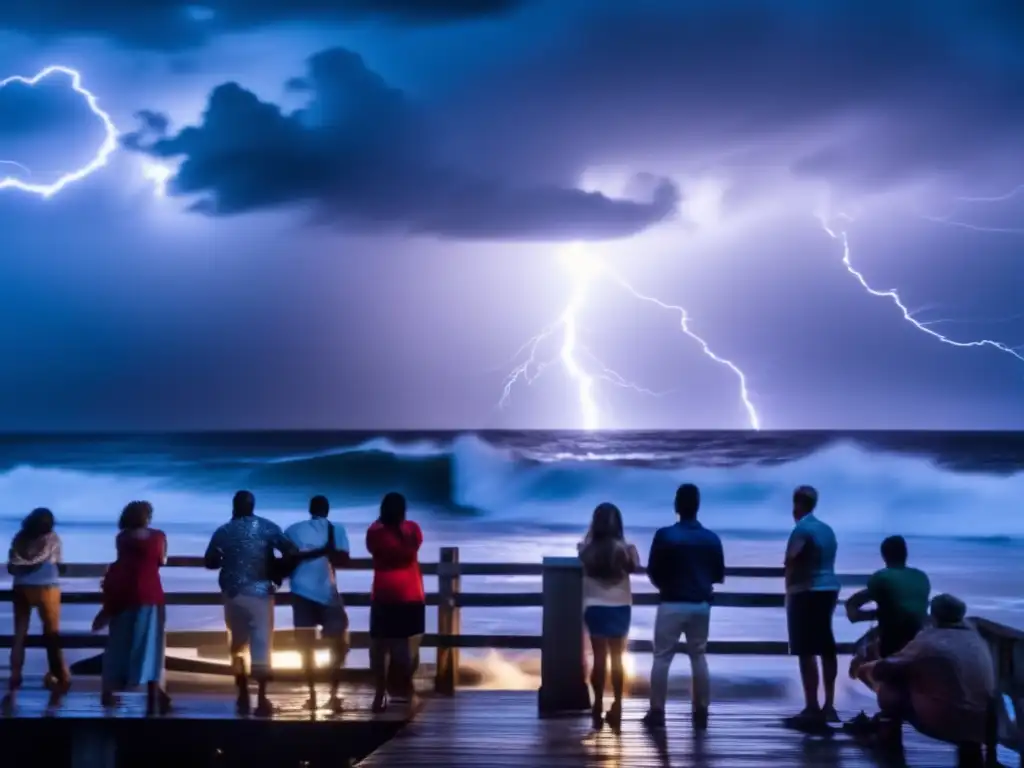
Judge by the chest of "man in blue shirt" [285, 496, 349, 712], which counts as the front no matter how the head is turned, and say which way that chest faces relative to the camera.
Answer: away from the camera

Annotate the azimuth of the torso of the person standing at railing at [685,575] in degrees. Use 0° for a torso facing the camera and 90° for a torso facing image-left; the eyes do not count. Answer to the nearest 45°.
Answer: approximately 180°

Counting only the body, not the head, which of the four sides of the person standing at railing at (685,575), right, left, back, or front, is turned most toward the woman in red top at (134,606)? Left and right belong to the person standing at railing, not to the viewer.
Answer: left

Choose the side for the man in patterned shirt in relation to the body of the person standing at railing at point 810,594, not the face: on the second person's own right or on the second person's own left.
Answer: on the second person's own left

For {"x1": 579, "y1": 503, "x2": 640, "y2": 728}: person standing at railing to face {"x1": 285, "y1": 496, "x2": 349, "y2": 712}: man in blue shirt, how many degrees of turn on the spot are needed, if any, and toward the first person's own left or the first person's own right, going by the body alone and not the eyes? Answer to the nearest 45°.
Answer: approximately 90° to the first person's own left

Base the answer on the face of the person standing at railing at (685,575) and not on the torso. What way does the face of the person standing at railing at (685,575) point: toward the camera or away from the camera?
away from the camera

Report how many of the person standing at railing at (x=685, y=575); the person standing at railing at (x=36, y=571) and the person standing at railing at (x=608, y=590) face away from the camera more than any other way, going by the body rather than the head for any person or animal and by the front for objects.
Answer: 3

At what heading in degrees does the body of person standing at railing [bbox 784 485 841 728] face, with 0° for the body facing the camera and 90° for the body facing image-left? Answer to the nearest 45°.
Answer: approximately 135°

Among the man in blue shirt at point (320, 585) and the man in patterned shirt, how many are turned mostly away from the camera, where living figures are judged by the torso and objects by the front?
2

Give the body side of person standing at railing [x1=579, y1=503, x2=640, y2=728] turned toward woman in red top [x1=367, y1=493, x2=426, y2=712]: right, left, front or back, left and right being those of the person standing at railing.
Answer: left

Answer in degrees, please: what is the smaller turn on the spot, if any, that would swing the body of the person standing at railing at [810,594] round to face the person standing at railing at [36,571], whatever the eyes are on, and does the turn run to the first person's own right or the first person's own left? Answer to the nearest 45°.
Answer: approximately 45° to the first person's own left

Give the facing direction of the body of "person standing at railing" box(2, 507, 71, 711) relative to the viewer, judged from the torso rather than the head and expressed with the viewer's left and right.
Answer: facing away from the viewer
